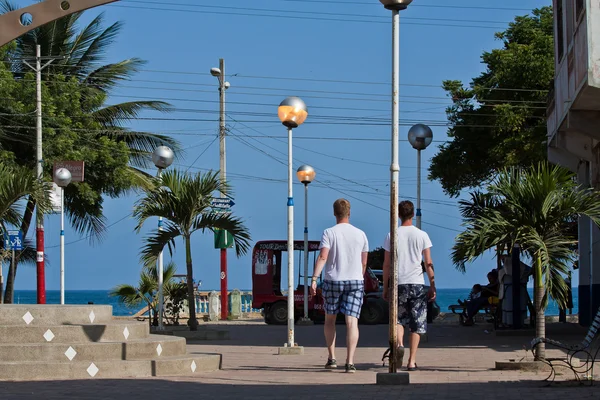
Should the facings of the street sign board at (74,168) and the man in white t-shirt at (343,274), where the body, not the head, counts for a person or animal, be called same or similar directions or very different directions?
very different directions

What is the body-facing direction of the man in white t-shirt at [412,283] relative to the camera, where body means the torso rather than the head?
away from the camera

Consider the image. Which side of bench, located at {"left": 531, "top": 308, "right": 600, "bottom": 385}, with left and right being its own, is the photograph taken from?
left

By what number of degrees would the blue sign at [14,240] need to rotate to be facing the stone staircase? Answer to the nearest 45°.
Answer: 0° — it already faces it

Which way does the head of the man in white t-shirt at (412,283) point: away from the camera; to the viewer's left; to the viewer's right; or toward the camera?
away from the camera

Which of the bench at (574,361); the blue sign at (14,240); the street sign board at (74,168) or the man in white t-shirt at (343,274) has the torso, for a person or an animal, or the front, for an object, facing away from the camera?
the man in white t-shirt

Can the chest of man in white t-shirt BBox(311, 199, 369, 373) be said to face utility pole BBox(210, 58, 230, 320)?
yes

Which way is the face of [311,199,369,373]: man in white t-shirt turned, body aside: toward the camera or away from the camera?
away from the camera

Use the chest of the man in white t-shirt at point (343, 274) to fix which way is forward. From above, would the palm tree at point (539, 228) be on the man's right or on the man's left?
on the man's right

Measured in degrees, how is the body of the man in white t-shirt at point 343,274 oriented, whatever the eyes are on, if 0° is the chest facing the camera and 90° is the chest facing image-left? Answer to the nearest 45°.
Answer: approximately 180°

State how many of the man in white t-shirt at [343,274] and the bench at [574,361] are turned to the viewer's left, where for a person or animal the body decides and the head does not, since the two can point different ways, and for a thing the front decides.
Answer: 1

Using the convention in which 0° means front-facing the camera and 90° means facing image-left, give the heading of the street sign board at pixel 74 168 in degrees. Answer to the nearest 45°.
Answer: approximately 0°

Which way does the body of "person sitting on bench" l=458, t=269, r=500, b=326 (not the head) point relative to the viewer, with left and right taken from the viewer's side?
facing to the left of the viewer
